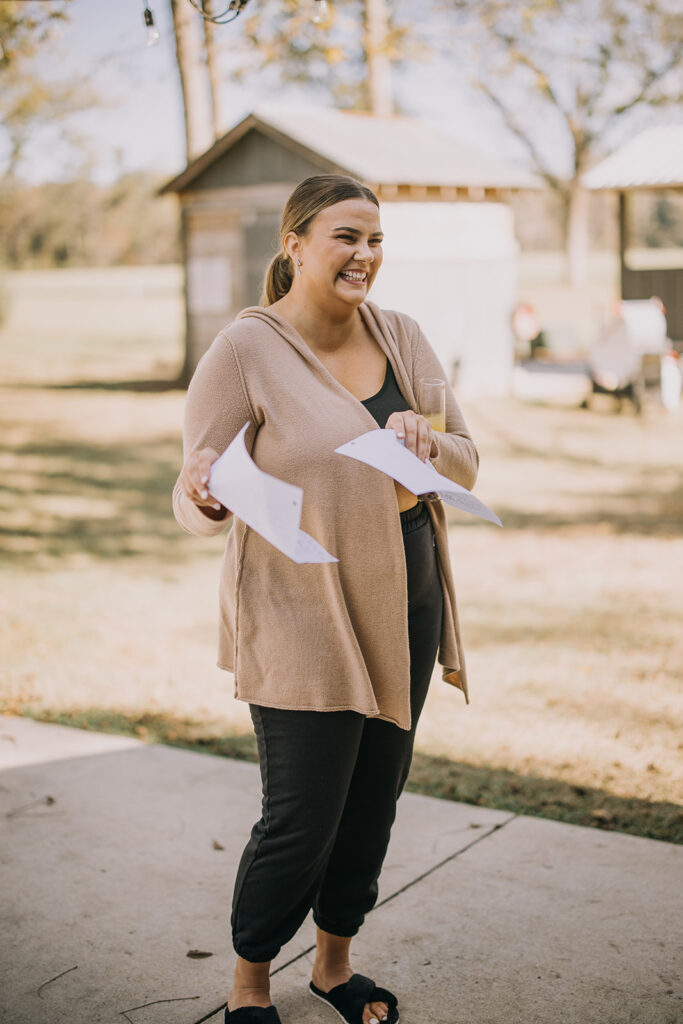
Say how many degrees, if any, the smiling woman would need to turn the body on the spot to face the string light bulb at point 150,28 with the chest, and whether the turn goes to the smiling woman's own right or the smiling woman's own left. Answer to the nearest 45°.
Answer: approximately 135° to the smiling woman's own left

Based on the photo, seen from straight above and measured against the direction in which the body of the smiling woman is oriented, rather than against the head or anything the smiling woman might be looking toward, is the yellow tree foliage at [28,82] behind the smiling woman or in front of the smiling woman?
behind

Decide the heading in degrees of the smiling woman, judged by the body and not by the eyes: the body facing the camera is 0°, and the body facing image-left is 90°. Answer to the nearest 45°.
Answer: approximately 315°

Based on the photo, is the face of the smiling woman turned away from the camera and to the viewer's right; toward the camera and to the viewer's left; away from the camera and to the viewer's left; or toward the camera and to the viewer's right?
toward the camera and to the viewer's right

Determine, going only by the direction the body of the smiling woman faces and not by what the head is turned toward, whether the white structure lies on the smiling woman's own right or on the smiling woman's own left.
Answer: on the smiling woman's own left

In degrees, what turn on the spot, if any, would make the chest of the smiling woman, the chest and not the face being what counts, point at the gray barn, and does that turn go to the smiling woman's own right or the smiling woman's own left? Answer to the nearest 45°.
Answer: approximately 135° to the smiling woman's own left
